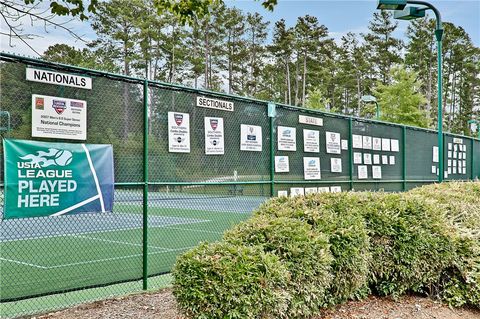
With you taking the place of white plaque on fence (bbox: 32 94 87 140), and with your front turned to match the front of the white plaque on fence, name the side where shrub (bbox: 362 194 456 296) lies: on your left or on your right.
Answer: on your left

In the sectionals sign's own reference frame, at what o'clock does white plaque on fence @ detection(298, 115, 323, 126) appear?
The white plaque on fence is roughly at 9 o'clock from the sectionals sign.

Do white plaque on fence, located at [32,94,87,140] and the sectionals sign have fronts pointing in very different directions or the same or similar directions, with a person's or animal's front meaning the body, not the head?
same or similar directions

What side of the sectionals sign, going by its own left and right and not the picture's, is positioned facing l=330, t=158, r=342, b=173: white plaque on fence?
left

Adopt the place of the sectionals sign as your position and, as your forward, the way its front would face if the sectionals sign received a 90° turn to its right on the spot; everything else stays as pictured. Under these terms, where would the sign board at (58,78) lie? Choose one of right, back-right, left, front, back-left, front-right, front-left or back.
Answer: front

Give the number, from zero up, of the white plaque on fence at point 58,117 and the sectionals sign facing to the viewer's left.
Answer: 0

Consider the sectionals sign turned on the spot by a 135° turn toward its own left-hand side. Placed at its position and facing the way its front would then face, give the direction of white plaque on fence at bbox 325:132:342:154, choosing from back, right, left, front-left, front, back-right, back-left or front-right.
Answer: front-right

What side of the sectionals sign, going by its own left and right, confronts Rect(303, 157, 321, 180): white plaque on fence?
left

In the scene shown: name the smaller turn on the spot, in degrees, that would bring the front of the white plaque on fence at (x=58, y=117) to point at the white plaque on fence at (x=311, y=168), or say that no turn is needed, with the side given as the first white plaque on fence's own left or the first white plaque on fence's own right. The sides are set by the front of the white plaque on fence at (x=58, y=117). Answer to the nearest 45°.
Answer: approximately 135° to the first white plaque on fence's own left

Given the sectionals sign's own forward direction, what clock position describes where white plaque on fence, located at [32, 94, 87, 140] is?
The white plaque on fence is roughly at 3 o'clock from the sectionals sign.

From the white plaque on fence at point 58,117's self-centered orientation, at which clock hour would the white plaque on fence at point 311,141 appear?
the white plaque on fence at point 311,141 is roughly at 8 o'clock from the white plaque on fence at point 58,117.

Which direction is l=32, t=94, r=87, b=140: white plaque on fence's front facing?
toward the camera

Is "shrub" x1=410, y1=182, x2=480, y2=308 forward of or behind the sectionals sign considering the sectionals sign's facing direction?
forward

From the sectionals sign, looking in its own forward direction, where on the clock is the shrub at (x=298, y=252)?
The shrub is roughly at 1 o'clock from the sectionals sign.

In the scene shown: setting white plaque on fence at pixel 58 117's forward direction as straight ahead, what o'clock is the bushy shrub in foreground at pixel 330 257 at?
The bushy shrub in foreground is roughly at 10 o'clock from the white plaque on fence.

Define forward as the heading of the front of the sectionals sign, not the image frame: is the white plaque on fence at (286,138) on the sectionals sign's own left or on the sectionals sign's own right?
on the sectionals sign's own left

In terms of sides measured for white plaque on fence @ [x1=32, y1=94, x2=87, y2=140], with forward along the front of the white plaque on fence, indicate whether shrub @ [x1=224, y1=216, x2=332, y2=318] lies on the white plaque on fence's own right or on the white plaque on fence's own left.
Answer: on the white plaque on fence's own left

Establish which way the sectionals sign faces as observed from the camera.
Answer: facing the viewer and to the right of the viewer
